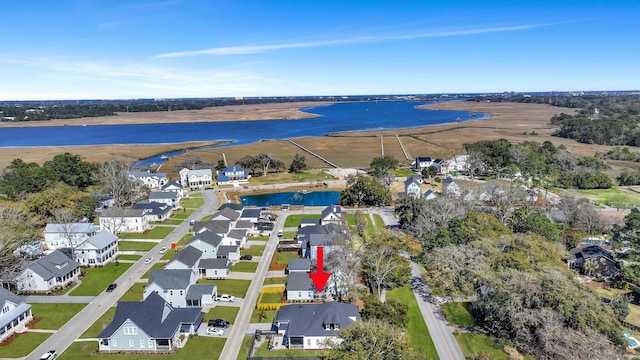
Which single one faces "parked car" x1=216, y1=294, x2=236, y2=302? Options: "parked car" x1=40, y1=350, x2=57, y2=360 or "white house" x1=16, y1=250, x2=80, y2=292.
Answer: the white house

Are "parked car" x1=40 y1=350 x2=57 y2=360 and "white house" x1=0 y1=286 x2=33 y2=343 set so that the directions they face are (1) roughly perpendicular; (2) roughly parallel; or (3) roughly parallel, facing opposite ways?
roughly perpendicular

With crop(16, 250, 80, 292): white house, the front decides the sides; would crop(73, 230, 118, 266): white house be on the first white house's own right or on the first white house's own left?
on the first white house's own left

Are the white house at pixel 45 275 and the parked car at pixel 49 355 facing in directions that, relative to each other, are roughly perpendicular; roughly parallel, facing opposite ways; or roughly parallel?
roughly perpendicular

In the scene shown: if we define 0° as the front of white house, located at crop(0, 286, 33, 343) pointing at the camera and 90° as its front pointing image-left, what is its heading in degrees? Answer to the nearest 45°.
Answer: approximately 315°

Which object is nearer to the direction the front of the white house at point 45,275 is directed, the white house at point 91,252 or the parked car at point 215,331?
the parked car

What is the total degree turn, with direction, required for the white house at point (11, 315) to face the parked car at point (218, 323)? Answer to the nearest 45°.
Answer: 0° — it already faces it
